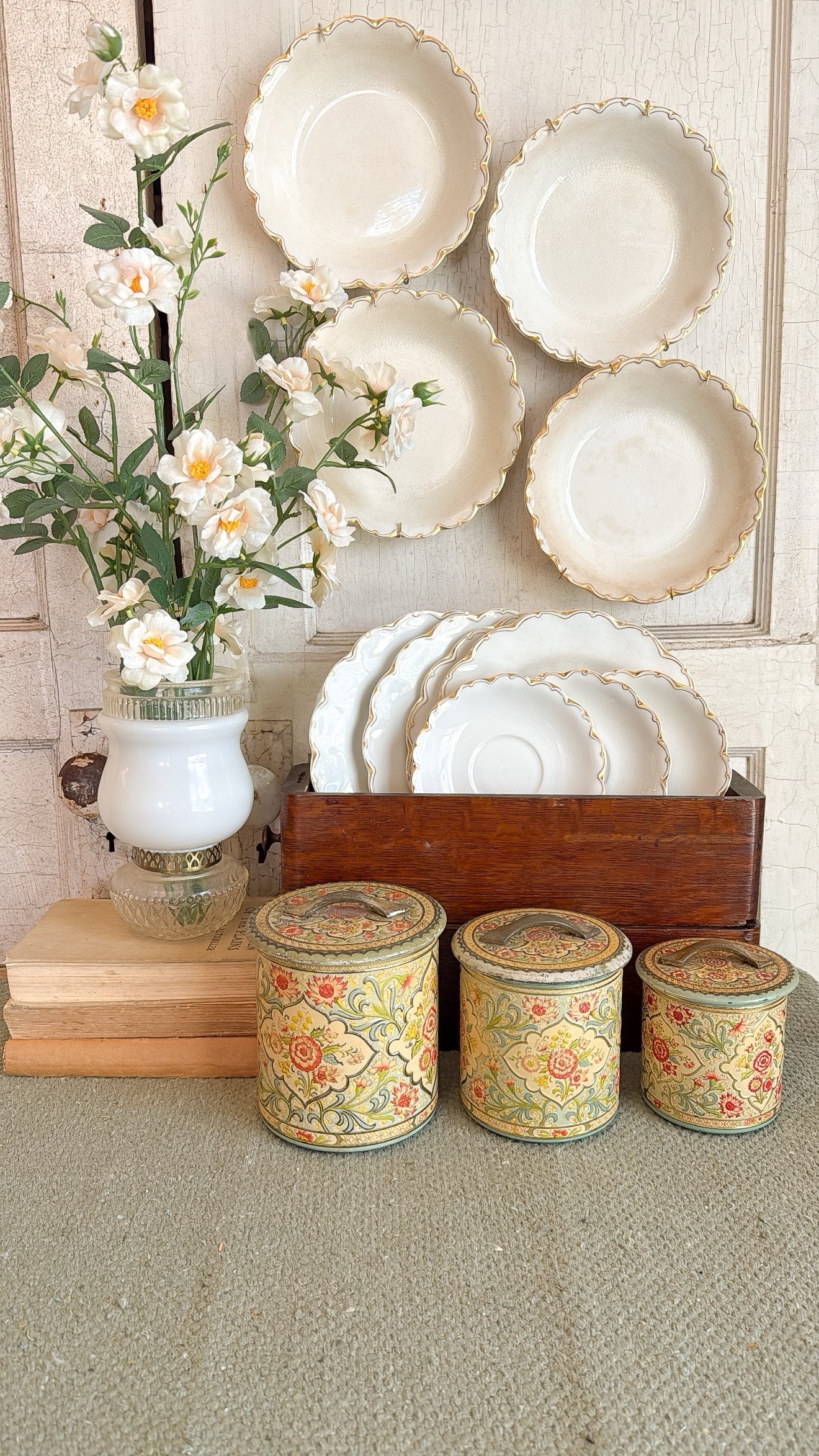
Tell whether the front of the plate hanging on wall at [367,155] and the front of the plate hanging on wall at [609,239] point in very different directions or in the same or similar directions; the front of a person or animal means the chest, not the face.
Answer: same or similar directions

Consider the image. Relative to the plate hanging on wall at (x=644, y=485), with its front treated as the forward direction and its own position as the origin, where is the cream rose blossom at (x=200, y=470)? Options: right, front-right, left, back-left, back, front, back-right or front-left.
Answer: front-right

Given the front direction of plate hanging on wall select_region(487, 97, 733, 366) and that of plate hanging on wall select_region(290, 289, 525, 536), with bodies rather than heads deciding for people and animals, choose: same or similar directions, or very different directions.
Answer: same or similar directions

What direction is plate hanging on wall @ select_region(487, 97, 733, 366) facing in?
toward the camera

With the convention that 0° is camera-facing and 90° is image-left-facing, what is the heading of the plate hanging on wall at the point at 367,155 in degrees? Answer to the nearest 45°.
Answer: approximately 0°

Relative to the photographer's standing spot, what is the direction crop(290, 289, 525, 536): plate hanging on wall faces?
facing the viewer

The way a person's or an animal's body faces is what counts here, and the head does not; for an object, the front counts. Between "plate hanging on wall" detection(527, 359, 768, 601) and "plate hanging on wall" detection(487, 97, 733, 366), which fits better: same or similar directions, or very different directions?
same or similar directions

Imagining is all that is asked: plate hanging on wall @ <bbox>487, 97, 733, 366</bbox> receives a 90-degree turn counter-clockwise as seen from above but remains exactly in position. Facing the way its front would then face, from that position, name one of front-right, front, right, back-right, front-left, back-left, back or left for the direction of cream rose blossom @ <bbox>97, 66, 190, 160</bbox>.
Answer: back-right
